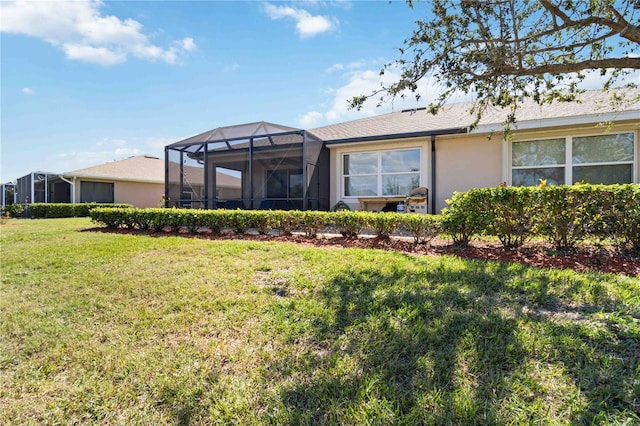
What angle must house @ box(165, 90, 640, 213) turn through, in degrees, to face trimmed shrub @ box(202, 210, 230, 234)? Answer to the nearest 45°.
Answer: approximately 135° to its left

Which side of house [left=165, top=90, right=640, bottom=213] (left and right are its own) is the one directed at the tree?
back

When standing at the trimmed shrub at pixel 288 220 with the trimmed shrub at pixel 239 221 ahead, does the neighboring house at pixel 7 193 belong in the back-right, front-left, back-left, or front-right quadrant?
front-right

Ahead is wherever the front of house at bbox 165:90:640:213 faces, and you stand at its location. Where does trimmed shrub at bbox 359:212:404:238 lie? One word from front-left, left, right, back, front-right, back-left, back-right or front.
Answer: back

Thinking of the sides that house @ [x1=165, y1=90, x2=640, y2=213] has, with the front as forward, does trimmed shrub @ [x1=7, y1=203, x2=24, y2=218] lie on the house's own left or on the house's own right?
on the house's own left

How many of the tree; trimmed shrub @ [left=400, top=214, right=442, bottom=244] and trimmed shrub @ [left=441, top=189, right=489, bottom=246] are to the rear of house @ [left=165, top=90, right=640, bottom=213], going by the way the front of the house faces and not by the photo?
3

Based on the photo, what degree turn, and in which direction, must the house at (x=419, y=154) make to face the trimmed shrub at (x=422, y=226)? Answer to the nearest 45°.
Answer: approximately 180°

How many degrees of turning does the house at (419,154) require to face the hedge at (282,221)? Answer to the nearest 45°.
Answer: approximately 135° to its left

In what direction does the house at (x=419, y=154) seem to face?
away from the camera
